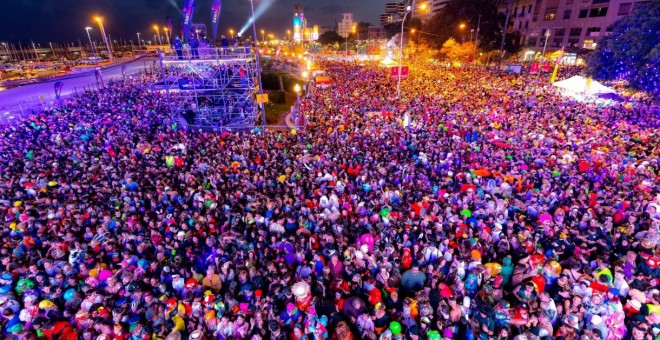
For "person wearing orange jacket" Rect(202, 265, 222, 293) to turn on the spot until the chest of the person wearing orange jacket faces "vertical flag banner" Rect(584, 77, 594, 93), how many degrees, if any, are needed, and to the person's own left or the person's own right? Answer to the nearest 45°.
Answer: approximately 90° to the person's own left

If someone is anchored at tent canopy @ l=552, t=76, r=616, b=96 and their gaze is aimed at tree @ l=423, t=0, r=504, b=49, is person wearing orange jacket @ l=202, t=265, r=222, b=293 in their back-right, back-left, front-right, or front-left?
back-left

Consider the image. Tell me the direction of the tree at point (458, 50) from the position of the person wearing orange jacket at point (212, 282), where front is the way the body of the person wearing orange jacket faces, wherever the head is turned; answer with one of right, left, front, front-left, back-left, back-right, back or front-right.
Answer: back-left

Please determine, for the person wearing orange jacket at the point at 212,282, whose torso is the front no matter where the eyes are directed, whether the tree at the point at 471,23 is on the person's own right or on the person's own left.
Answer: on the person's own left

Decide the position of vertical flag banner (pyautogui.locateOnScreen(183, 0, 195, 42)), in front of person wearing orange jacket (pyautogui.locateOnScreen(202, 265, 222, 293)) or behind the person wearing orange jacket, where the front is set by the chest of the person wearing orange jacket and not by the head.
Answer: behind

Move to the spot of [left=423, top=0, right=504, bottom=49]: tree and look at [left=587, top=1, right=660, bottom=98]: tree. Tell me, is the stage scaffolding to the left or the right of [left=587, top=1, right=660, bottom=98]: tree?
right

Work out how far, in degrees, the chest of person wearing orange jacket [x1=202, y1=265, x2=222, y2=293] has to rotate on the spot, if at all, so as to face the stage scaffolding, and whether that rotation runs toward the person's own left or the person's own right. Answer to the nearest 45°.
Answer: approximately 180°

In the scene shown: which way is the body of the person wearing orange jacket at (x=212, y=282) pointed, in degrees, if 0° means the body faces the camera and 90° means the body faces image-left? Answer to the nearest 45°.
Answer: approximately 0°

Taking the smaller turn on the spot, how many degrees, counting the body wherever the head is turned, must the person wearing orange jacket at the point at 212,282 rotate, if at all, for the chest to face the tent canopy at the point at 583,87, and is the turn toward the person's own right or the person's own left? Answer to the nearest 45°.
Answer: approximately 90° to the person's own left
